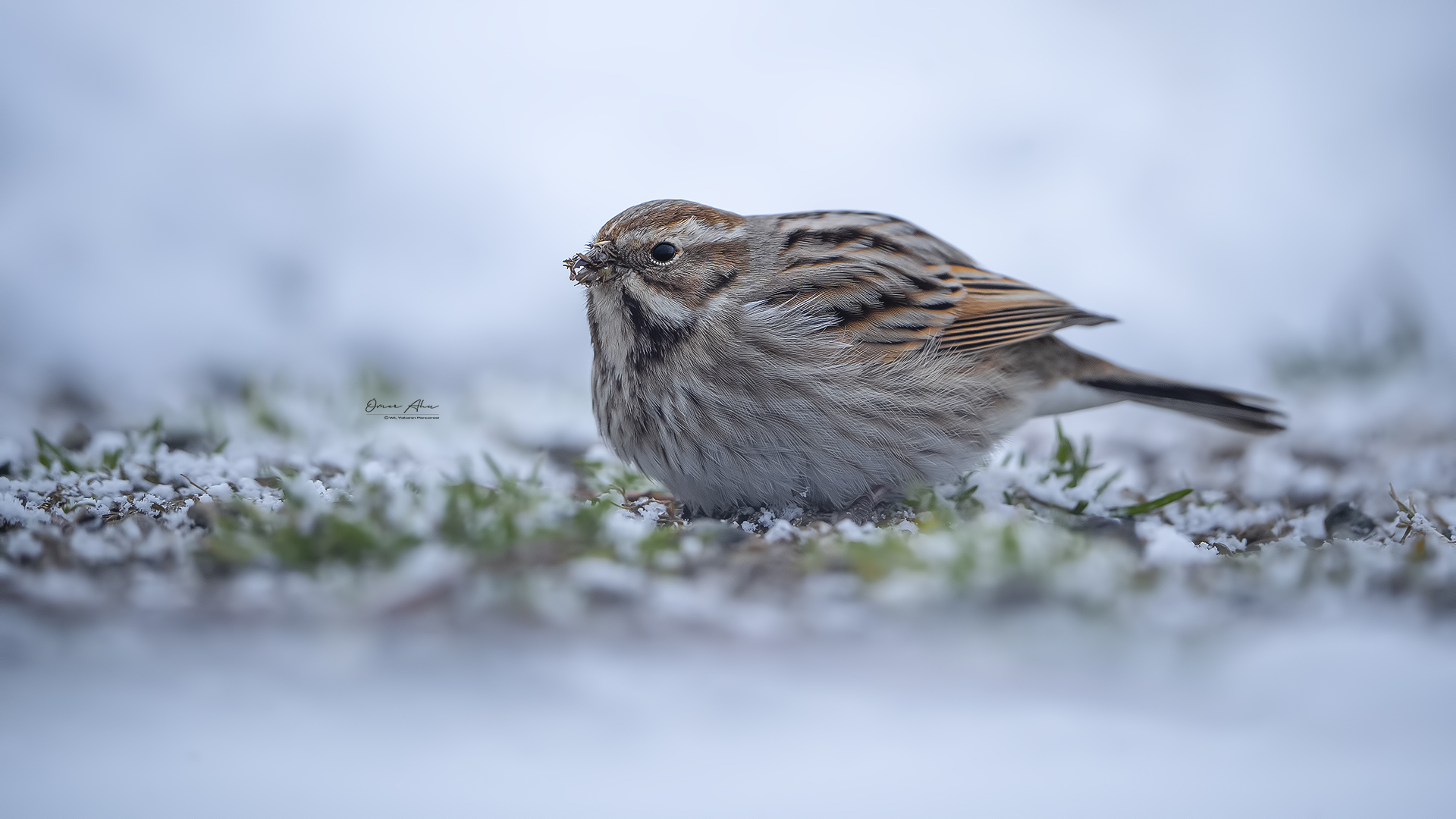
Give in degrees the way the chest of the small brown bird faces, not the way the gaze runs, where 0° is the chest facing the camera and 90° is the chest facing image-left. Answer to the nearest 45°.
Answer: approximately 90°
